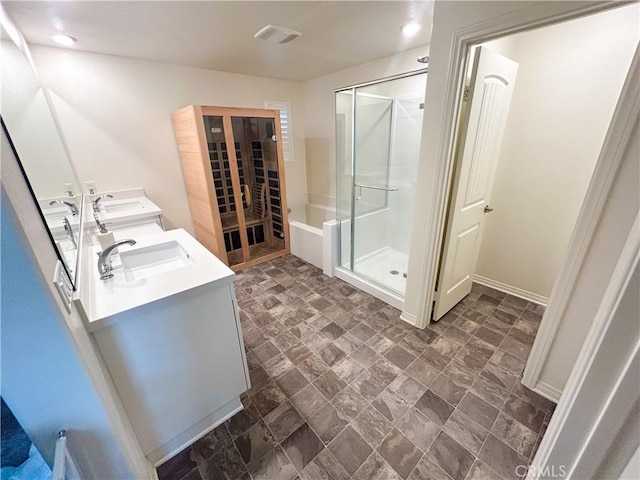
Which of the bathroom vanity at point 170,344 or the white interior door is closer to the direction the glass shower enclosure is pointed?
the bathroom vanity

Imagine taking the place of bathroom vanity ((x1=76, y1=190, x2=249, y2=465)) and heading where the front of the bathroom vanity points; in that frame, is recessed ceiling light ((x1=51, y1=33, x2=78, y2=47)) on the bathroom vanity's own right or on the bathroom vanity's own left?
on the bathroom vanity's own left

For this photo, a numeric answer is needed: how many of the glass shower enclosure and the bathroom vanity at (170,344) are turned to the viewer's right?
1

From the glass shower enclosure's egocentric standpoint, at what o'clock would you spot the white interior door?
The white interior door is roughly at 9 o'clock from the glass shower enclosure.

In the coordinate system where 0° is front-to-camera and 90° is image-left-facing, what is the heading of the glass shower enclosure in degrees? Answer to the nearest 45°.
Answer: approximately 45°

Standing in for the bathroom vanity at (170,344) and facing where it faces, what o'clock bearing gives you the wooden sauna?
The wooden sauna is roughly at 10 o'clock from the bathroom vanity.

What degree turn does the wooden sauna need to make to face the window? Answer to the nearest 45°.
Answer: approximately 90° to its left

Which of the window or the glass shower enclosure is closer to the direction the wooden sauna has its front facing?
the glass shower enclosure

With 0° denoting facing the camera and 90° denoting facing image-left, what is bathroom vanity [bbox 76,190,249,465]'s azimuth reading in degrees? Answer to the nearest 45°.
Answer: approximately 270°
